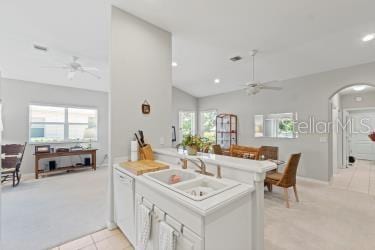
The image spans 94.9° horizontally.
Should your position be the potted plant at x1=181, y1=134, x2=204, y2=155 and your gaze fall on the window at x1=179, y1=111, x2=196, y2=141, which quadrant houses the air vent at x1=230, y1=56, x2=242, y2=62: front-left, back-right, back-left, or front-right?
front-right

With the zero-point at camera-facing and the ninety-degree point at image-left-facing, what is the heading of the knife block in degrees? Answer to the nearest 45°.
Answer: approximately 45°

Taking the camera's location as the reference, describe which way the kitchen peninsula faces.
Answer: facing the viewer and to the left of the viewer

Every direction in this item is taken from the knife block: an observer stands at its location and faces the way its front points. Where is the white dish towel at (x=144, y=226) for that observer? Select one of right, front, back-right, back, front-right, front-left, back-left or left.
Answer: front-left

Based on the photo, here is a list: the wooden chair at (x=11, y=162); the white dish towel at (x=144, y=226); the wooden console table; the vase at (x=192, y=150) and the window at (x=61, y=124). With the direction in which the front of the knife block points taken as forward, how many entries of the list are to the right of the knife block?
3

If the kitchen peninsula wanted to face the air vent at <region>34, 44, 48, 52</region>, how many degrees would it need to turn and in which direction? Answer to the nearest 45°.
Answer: approximately 90° to its right

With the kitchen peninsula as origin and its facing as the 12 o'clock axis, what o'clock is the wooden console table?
The wooden console table is roughly at 3 o'clock from the kitchen peninsula.

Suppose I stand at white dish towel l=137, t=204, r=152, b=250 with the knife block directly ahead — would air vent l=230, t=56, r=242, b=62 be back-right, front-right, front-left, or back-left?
front-right

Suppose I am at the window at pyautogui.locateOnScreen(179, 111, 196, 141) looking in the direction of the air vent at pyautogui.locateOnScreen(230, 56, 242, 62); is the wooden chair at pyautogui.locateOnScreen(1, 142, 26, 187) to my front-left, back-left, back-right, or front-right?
front-right

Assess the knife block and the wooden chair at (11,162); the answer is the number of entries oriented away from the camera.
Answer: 0

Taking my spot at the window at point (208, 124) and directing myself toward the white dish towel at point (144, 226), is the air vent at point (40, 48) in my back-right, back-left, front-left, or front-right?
front-right

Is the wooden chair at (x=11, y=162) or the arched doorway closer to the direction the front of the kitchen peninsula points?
the wooden chair

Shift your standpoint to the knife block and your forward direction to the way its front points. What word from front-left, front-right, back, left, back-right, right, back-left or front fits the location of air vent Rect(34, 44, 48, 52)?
right

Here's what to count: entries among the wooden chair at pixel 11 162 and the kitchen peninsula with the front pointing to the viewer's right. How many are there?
0
